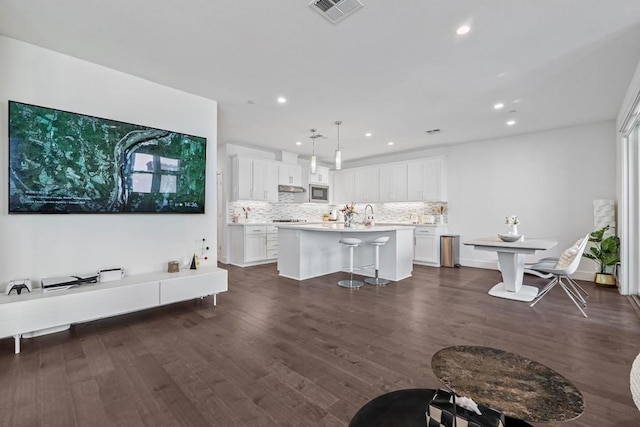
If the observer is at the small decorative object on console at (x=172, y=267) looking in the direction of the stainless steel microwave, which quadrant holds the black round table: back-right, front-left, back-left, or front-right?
back-right

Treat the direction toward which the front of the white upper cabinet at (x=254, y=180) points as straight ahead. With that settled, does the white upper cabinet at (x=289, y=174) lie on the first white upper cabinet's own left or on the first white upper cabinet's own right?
on the first white upper cabinet's own left

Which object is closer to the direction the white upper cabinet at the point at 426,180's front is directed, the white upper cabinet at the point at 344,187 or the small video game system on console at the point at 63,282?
the small video game system on console

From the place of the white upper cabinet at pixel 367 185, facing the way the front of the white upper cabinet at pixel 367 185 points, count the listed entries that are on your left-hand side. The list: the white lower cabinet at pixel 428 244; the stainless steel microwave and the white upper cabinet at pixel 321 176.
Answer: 1

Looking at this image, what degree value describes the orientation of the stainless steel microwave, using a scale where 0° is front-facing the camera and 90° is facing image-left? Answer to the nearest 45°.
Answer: approximately 315°

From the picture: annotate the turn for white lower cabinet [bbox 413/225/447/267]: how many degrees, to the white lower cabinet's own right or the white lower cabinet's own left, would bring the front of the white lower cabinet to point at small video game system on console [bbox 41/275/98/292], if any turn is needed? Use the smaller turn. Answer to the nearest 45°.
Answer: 0° — it already faces it

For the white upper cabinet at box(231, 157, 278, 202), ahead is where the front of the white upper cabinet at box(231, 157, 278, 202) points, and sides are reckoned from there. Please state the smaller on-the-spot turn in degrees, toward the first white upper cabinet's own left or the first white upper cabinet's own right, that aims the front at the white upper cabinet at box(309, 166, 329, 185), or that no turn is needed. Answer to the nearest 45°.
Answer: approximately 90° to the first white upper cabinet's own left

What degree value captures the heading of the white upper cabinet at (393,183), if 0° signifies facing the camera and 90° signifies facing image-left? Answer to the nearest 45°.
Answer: approximately 45°

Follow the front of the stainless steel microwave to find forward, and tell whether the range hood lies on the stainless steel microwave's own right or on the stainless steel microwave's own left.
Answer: on the stainless steel microwave's own right
